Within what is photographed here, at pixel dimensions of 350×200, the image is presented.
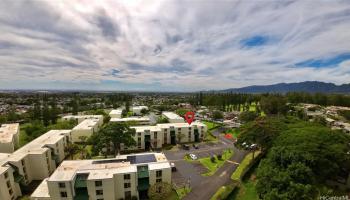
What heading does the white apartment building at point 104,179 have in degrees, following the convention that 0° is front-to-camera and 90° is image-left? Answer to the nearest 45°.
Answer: approximately 0°

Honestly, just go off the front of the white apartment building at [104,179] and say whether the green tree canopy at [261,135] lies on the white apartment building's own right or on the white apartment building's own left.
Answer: on the white apartment building's own left

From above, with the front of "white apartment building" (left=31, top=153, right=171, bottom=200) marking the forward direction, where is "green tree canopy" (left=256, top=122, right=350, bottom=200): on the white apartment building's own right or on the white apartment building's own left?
on the white apartment building's own left
